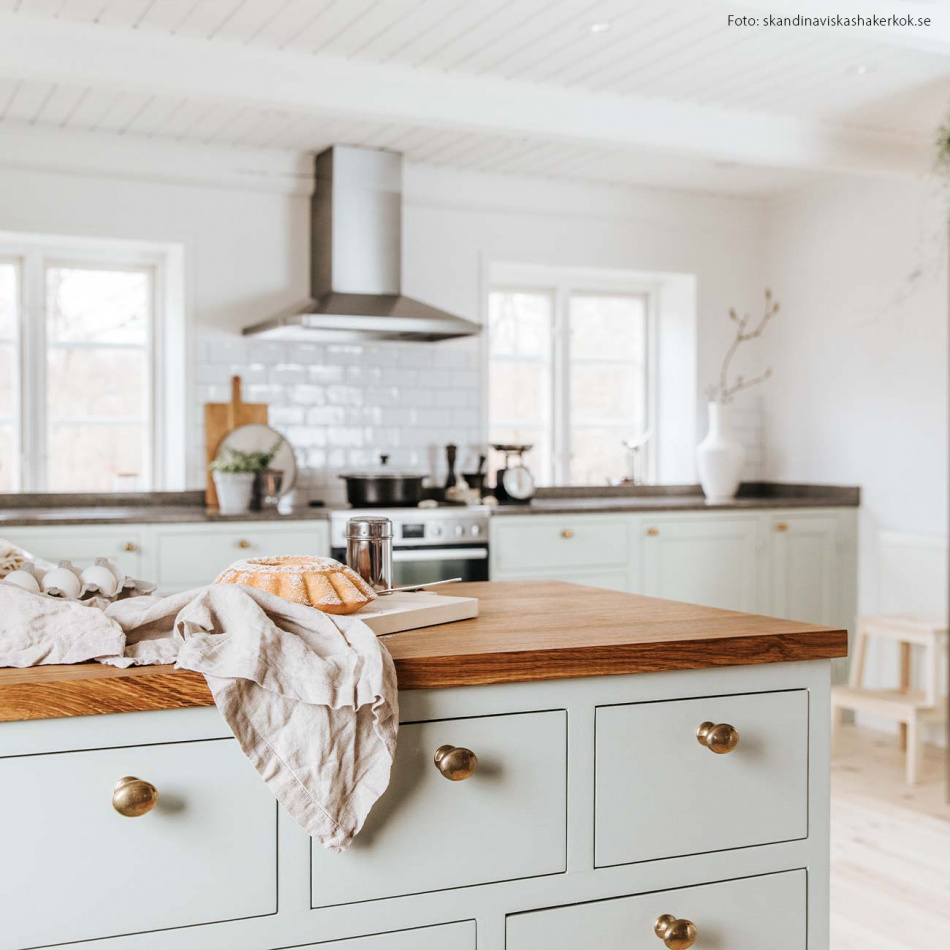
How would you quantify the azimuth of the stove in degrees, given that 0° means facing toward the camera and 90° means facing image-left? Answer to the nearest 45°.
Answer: approximately 0°

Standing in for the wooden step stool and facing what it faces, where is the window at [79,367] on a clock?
The window is roughly at 1 o'clock from the wooden step stool.

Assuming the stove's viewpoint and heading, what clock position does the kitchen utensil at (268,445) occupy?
The kitchen utensil is roughly at 4 o'clock from the stove.

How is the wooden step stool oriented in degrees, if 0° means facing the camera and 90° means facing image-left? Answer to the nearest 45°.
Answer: approximately 45°

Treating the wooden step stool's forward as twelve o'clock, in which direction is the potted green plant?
The potted green plant is roughly at 1 o'clock from the wooden step stool.

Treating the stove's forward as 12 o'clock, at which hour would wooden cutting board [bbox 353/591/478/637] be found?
The wooden cutting board is roughly at 12 o'clock from the stove.

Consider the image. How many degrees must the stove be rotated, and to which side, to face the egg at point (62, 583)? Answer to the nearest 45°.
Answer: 0° — it already faces it

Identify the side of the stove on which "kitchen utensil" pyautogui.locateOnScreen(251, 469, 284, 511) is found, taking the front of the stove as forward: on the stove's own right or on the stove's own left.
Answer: on the stove's own right

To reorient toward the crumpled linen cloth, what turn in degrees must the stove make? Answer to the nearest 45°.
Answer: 0° — it already faces it

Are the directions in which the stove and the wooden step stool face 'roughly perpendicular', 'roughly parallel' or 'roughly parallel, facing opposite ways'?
roughly perpendicular

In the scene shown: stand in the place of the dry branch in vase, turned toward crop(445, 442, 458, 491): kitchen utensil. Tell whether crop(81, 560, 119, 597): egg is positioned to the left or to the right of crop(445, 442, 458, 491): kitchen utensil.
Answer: left
